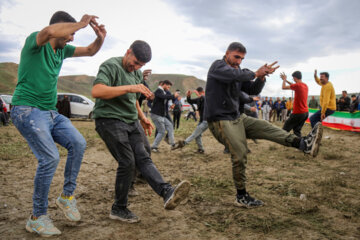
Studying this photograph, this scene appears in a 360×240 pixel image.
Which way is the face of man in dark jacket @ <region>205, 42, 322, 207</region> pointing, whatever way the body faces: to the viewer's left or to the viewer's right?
to the viewer's right

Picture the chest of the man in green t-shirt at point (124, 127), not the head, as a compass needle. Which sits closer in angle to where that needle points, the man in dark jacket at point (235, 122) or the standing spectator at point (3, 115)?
the man in dark jacket

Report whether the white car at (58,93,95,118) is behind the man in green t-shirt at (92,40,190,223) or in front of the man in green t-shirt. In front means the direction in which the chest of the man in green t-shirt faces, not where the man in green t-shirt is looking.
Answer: behind

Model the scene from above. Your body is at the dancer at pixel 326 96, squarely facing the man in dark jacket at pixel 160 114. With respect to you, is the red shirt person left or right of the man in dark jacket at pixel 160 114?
left

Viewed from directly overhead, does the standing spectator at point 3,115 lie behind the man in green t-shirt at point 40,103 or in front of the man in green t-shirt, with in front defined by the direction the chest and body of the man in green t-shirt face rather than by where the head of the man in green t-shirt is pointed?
behind

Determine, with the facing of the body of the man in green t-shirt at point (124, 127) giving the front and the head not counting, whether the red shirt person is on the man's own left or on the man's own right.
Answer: on the man's own left

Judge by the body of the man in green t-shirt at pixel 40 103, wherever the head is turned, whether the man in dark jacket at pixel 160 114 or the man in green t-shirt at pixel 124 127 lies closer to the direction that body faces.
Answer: the man in green t-shirt
